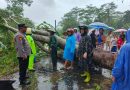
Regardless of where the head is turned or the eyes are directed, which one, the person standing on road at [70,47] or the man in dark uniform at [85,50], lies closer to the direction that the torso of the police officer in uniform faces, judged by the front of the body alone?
the man in dark uniform

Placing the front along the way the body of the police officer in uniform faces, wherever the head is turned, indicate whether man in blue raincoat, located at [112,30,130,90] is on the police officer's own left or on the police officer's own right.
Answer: on the police officer's own right

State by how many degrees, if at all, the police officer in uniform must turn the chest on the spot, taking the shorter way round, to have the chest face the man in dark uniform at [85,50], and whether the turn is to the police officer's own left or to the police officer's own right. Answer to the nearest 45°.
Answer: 0° — they already face them

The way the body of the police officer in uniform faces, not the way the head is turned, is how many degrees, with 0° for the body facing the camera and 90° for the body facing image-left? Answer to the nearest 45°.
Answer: approximately 270°

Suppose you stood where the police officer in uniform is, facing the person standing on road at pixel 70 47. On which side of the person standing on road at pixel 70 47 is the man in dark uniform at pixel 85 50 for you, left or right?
right
